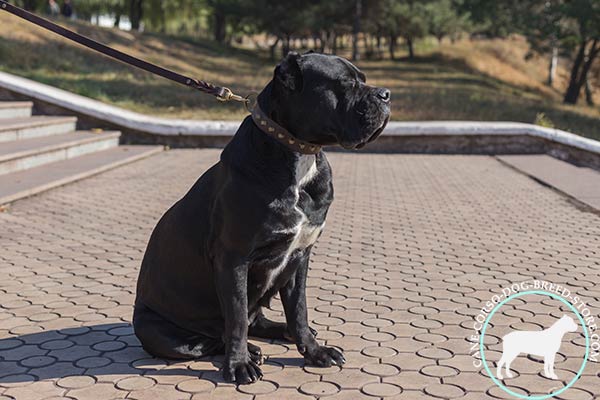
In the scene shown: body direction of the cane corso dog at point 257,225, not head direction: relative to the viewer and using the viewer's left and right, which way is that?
facing the viewer and to the right of the viewer

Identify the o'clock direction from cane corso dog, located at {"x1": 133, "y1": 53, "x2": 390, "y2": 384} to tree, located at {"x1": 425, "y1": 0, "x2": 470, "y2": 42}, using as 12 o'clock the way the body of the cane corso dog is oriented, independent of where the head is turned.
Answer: The tree is roughly at 8 o'clock from the cane corso dog.

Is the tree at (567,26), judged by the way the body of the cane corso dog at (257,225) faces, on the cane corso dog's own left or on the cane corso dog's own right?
on the cane corso dog's own left
